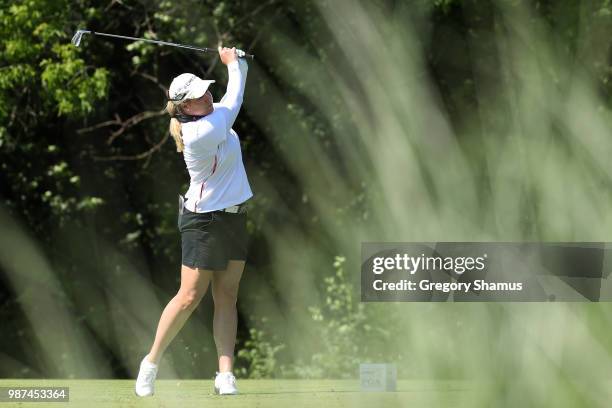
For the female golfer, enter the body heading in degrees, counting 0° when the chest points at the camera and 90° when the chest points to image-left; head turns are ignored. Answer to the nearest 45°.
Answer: approximately 315°
